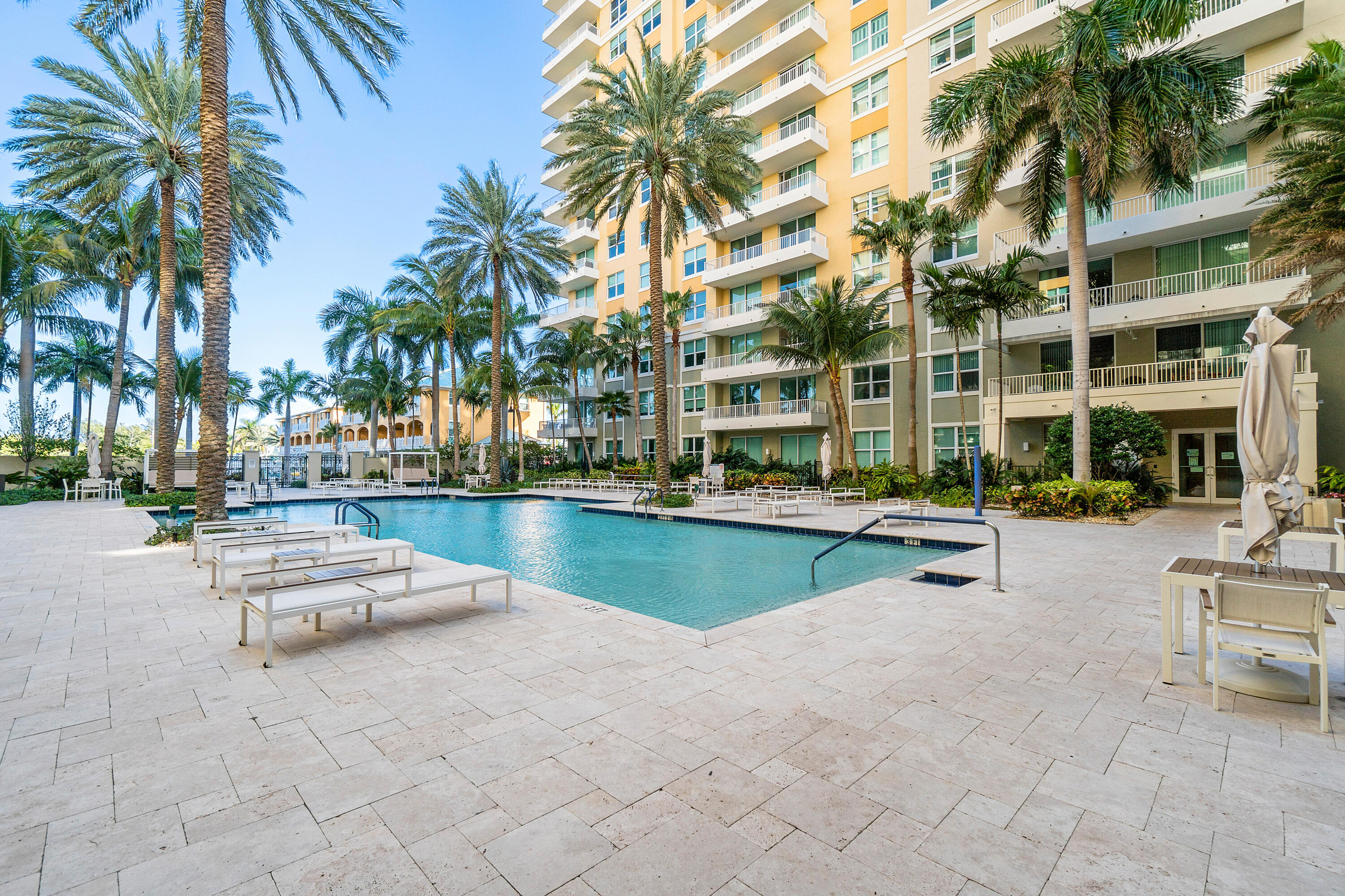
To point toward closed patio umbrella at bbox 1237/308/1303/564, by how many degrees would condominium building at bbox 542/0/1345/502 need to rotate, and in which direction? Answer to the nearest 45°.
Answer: approximately 45° to its left

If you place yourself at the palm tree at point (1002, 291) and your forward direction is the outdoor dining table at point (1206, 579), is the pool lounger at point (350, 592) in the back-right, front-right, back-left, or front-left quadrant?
front-right

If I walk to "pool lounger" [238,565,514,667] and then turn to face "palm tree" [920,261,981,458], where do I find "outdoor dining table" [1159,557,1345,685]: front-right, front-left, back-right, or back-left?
front-right

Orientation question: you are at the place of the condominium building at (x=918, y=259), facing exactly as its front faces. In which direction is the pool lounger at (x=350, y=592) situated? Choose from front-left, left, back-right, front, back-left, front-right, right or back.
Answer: front-left

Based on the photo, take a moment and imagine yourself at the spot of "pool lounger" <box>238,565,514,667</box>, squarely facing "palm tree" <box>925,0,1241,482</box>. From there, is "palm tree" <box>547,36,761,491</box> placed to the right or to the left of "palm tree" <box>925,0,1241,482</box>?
left

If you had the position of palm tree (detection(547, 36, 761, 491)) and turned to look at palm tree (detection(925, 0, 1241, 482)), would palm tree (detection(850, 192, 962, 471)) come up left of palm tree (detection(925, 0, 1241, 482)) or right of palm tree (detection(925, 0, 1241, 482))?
left

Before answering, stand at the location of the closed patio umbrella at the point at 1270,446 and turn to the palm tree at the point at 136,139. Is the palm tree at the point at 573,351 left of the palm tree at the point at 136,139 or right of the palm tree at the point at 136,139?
right

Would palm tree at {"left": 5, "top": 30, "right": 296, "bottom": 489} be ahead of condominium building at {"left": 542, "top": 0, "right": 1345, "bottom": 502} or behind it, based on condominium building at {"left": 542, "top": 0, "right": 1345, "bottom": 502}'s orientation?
ahead

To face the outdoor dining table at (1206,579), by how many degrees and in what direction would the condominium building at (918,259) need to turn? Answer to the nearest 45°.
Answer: approximately 45° to its left
